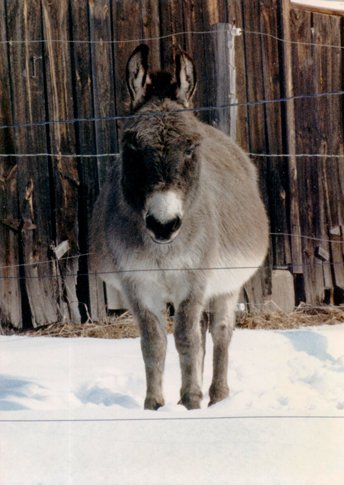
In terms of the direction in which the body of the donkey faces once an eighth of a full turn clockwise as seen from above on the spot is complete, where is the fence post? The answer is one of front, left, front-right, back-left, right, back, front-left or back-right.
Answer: back-right

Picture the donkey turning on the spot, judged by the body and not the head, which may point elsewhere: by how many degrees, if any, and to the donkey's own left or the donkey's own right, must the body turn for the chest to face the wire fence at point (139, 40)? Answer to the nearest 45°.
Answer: approximately 180°

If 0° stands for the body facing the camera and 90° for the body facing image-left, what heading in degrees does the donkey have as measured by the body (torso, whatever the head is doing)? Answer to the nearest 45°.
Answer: approximately 0°

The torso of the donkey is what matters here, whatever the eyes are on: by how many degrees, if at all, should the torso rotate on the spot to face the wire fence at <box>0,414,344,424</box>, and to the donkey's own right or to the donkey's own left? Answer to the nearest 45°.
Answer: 0° — it already faces it
